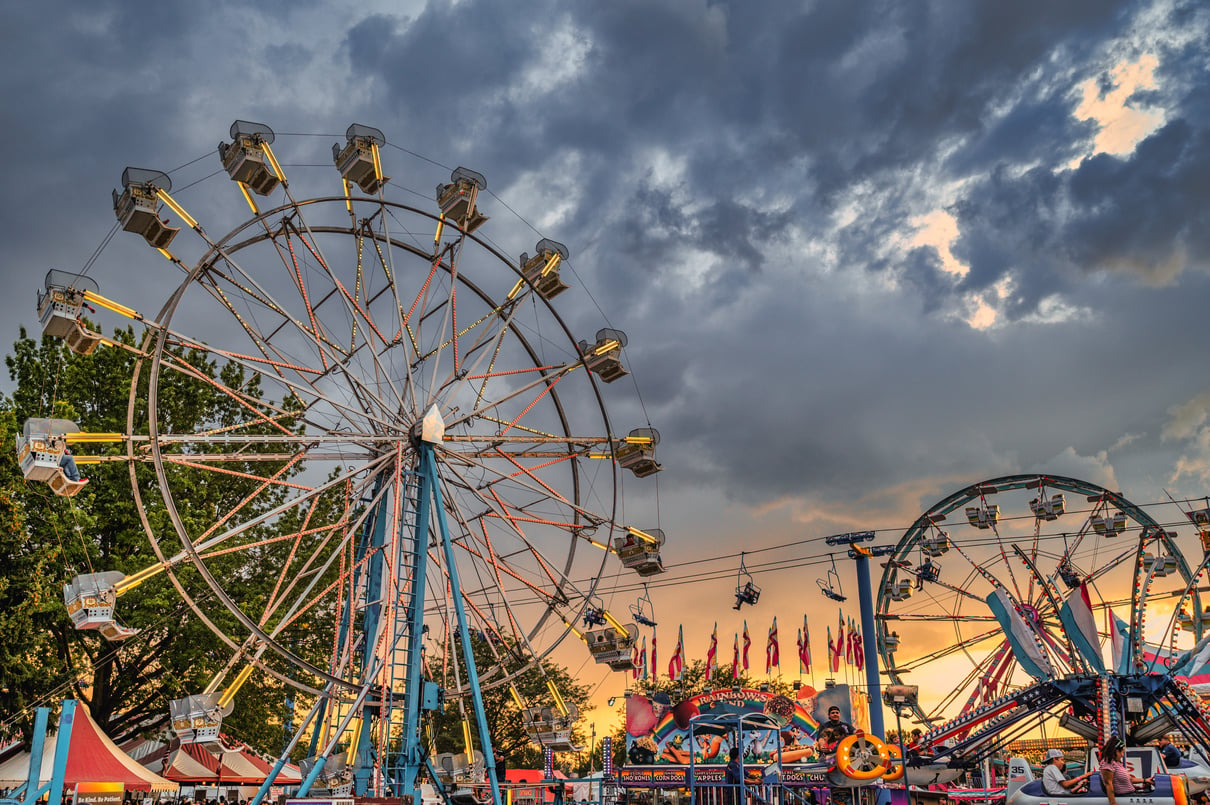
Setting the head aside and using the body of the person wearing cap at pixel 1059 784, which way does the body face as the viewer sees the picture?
to the viewer's right

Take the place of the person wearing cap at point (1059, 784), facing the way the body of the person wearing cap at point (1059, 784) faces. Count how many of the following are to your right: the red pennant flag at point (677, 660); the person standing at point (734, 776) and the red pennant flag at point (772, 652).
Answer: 0

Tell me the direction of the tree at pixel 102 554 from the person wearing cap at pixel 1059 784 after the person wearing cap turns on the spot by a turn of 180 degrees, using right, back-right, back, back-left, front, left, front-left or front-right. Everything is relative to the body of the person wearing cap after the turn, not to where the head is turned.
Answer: front

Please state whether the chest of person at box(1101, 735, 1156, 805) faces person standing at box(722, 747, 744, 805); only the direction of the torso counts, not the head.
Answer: no

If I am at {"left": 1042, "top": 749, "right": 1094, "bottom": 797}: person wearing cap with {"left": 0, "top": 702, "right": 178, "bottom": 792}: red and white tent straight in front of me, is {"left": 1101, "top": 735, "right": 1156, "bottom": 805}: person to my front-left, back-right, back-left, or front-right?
back-left

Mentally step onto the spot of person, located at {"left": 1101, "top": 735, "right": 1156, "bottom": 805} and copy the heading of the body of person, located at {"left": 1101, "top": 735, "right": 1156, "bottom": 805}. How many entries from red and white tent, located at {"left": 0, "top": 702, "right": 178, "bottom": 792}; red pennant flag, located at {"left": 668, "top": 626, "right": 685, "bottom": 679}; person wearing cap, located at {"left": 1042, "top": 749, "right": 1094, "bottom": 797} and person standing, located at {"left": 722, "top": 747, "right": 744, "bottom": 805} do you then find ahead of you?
0
